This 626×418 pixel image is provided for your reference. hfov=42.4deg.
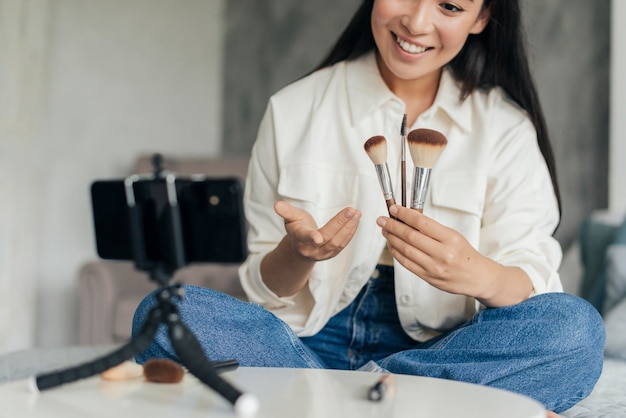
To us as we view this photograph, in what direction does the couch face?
facing the viewer

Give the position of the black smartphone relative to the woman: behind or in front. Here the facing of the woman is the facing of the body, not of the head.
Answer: in front

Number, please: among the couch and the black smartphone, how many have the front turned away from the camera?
1

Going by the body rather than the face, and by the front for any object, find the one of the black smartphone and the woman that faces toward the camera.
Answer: the woman

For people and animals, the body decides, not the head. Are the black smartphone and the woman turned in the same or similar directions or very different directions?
very different directions

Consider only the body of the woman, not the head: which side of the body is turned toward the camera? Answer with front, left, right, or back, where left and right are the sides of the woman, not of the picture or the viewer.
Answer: front

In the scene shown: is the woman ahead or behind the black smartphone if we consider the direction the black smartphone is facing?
ahead

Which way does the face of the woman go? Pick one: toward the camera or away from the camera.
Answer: toward the camera

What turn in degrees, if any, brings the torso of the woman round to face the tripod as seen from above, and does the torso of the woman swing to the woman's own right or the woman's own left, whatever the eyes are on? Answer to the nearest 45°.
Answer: approximately 45° to the woman's own right

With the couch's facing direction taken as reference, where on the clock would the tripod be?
The tripod is roughly at 1 o'clock from the couch.

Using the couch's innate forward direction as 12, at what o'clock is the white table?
The white table is roughly at 1 o'clock from the couch.

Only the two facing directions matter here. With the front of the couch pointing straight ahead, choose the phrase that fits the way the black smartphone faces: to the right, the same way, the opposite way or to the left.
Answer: the opposite way

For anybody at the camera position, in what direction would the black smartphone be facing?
facing away from the viewer

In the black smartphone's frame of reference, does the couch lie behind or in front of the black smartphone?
in front
